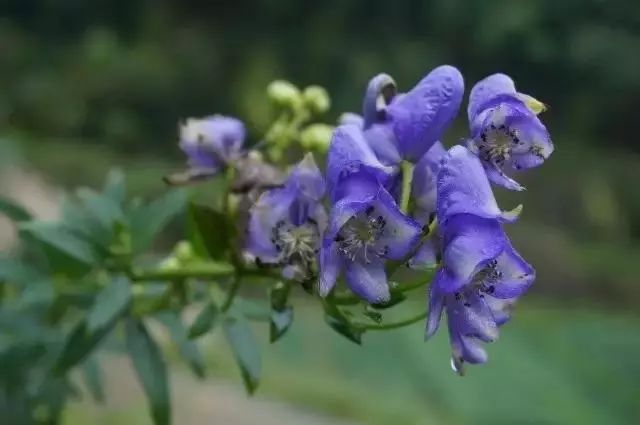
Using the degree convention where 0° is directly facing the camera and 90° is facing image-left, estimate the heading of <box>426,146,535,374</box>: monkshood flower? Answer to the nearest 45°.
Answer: approximately 315°

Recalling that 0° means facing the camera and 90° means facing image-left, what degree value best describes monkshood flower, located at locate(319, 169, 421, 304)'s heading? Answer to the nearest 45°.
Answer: approximately 0°
